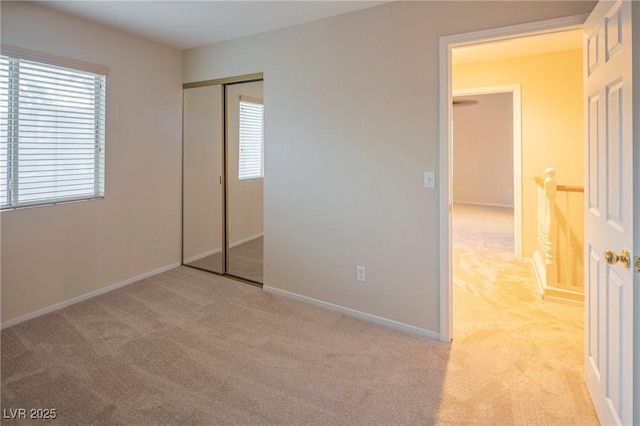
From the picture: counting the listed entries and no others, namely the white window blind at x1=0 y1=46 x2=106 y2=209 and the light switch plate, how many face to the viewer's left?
0

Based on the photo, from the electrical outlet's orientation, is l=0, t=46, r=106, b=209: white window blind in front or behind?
in front

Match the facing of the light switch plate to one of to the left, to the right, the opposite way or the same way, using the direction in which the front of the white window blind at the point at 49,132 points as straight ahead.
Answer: to the right

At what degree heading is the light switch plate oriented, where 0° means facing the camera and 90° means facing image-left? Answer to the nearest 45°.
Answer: approximately 0°

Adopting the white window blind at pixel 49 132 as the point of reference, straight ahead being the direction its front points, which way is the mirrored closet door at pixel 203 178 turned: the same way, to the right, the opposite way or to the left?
to the right

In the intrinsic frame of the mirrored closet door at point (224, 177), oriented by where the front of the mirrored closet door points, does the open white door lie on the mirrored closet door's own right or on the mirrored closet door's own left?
on the mirrored closet door's own left

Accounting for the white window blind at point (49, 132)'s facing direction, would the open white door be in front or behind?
in front

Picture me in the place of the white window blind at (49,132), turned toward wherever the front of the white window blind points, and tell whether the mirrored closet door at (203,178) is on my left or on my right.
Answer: on my left

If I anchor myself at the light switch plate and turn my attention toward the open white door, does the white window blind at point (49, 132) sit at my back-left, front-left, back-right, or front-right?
back-right
